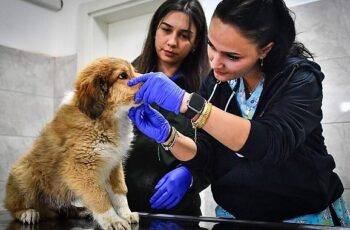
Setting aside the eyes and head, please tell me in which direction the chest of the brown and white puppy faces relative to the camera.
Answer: to the viewer's right

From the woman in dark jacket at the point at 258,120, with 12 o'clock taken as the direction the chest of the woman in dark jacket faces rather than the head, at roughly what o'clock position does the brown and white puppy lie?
The brown and white puppy is roughly at 1 o'clock from the woman in dark jacket.

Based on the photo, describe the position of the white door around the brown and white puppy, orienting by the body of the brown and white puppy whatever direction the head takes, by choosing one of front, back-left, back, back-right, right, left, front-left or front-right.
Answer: left

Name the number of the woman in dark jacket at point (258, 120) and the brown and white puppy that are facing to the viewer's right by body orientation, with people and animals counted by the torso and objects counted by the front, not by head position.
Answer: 1

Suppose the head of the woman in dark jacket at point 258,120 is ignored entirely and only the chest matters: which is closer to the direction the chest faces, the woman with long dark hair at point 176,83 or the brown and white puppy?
the brown and white puppy

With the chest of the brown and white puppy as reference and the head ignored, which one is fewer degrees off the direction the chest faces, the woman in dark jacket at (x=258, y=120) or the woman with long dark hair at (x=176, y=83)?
the woman in dark jacket

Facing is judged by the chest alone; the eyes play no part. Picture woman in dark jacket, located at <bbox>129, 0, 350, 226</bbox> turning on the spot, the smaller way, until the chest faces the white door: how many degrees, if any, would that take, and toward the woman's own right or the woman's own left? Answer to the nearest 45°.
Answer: approximately 90° to the woman's own right

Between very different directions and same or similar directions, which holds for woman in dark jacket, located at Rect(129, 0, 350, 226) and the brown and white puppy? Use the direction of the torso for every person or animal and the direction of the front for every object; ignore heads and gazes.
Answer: very different directions

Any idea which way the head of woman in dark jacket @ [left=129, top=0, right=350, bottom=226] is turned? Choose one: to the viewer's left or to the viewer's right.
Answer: to the viewer's left

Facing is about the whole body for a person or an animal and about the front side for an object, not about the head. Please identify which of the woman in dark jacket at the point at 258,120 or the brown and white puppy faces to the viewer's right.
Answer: the brown and white puppy
